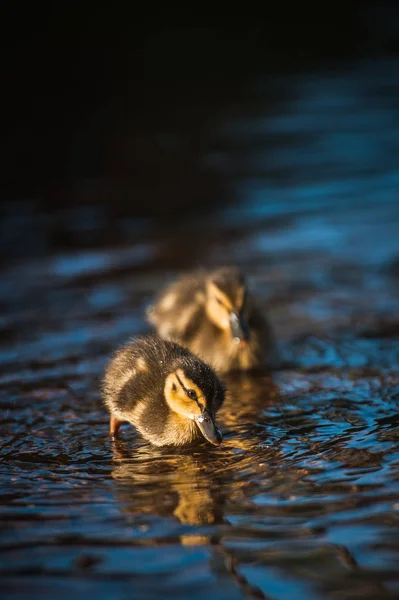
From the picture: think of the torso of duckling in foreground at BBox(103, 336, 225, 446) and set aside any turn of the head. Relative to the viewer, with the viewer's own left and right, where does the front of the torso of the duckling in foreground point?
facing the viewer and to the right of the viewer

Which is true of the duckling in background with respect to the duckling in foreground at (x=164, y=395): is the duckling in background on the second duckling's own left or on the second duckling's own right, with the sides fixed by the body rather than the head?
on the second duckling's own left

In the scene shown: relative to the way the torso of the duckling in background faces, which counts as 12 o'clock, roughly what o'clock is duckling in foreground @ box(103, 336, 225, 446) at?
The duckling in foreground is roughly at 2 o'clock from the duckling in background.

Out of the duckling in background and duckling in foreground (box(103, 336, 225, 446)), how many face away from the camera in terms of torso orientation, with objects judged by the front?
0
